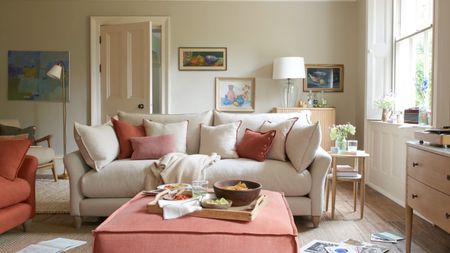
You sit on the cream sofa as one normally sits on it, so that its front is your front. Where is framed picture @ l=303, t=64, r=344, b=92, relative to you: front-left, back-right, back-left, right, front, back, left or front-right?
back-left

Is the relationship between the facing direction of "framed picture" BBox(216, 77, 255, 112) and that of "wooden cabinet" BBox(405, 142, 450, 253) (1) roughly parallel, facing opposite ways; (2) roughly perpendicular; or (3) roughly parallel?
roughly perpendicular

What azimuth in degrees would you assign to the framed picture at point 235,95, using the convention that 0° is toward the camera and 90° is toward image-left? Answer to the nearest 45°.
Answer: approximately 0°

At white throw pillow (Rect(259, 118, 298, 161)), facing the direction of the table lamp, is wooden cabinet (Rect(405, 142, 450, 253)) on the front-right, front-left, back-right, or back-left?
back-right

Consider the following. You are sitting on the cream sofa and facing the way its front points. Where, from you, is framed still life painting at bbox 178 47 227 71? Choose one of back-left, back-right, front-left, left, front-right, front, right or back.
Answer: back
